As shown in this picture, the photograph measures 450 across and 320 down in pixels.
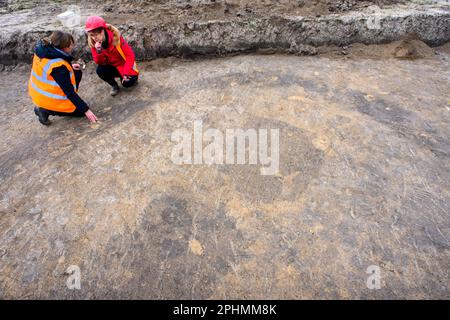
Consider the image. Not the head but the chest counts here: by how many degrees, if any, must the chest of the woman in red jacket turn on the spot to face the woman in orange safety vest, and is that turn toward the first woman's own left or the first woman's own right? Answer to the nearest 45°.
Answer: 0° — they already face them

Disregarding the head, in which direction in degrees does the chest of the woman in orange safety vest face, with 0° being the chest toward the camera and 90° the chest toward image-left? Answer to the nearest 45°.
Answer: approximately 225°

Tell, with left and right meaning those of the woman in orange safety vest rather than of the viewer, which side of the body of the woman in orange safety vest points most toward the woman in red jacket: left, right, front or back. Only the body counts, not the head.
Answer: front

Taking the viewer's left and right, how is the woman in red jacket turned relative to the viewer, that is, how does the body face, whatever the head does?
facing the viewer and to the left of the viewer

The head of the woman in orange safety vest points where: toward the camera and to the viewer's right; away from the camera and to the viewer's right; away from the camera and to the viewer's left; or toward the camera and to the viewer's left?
away from the camera and to the viewer's right

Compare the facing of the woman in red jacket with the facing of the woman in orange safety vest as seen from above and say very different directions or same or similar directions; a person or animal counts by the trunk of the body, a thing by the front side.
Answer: very different directions
